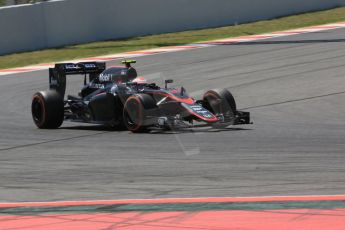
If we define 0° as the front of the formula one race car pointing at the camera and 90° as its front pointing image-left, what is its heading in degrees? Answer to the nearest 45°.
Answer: approximately 315°
